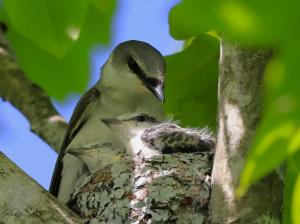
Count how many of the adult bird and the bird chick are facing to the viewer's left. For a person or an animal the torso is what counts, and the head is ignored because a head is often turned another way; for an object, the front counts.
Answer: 1

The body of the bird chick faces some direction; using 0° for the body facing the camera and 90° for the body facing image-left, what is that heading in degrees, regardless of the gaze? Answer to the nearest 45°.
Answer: approximately 90°

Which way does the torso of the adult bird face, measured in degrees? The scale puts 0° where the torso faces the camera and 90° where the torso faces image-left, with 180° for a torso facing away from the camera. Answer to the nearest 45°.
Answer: approximately 315°

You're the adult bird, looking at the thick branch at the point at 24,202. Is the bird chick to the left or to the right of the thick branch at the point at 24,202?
left

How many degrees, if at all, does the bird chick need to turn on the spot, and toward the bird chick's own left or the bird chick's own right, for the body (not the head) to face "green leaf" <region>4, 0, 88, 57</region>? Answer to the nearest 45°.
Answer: approximately 45° to the bird chick's own left

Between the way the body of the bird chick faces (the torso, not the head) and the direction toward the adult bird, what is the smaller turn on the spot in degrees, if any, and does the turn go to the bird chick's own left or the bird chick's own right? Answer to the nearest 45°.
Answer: approximately 45° to the bird chick's own right
